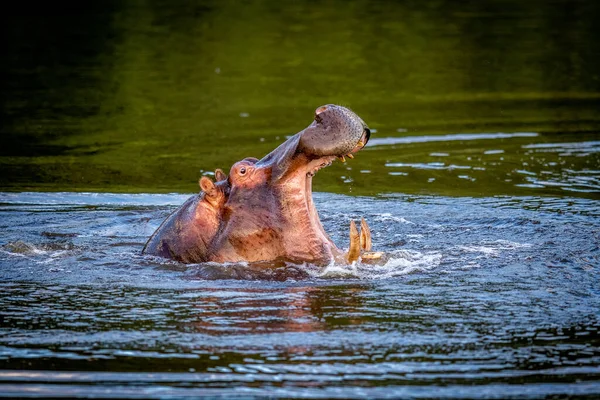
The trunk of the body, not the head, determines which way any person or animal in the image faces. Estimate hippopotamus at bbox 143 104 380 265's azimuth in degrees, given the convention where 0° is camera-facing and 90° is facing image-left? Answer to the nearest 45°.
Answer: approximately 270°
